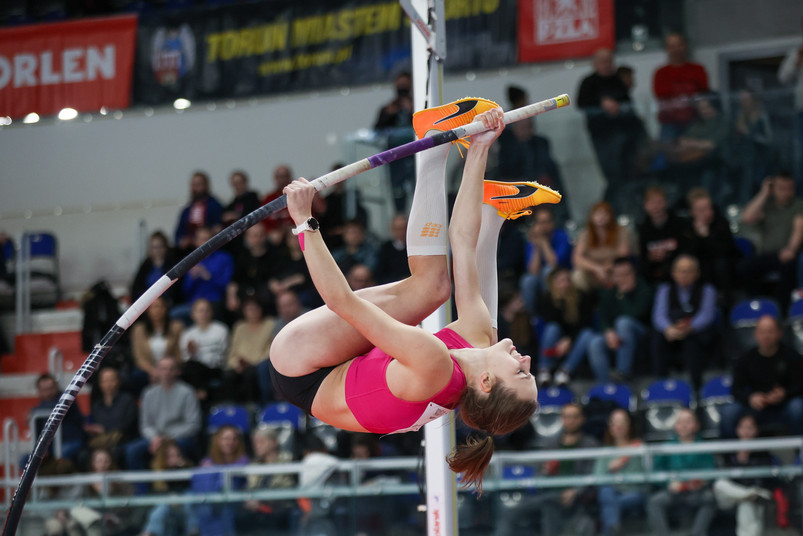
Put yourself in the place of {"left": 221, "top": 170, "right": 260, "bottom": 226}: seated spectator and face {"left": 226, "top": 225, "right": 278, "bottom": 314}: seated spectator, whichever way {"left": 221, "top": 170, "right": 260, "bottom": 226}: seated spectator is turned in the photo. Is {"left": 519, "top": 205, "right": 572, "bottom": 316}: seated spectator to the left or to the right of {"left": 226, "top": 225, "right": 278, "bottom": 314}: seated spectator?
left

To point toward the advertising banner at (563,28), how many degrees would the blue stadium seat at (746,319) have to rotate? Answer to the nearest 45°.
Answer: approximately 135° to its right

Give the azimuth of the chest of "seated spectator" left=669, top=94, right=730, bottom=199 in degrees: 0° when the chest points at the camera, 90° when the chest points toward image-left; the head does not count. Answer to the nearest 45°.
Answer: approximately 45°

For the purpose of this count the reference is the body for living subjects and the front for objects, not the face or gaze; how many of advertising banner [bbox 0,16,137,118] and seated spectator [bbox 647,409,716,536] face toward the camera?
2

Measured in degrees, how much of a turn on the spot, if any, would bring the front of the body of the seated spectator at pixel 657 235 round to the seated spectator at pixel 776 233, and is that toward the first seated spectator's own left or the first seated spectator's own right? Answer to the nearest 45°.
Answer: approximately 90° to the first seated spectator's own left

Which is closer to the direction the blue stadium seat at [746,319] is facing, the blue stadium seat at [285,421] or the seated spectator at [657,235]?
the blue stadium seat

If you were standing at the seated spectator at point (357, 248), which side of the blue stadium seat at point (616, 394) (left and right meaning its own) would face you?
right

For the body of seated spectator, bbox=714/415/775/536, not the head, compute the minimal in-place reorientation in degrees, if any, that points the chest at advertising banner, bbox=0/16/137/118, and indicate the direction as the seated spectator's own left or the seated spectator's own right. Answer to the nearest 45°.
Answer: approximately 135° to the seated spectator's own right
